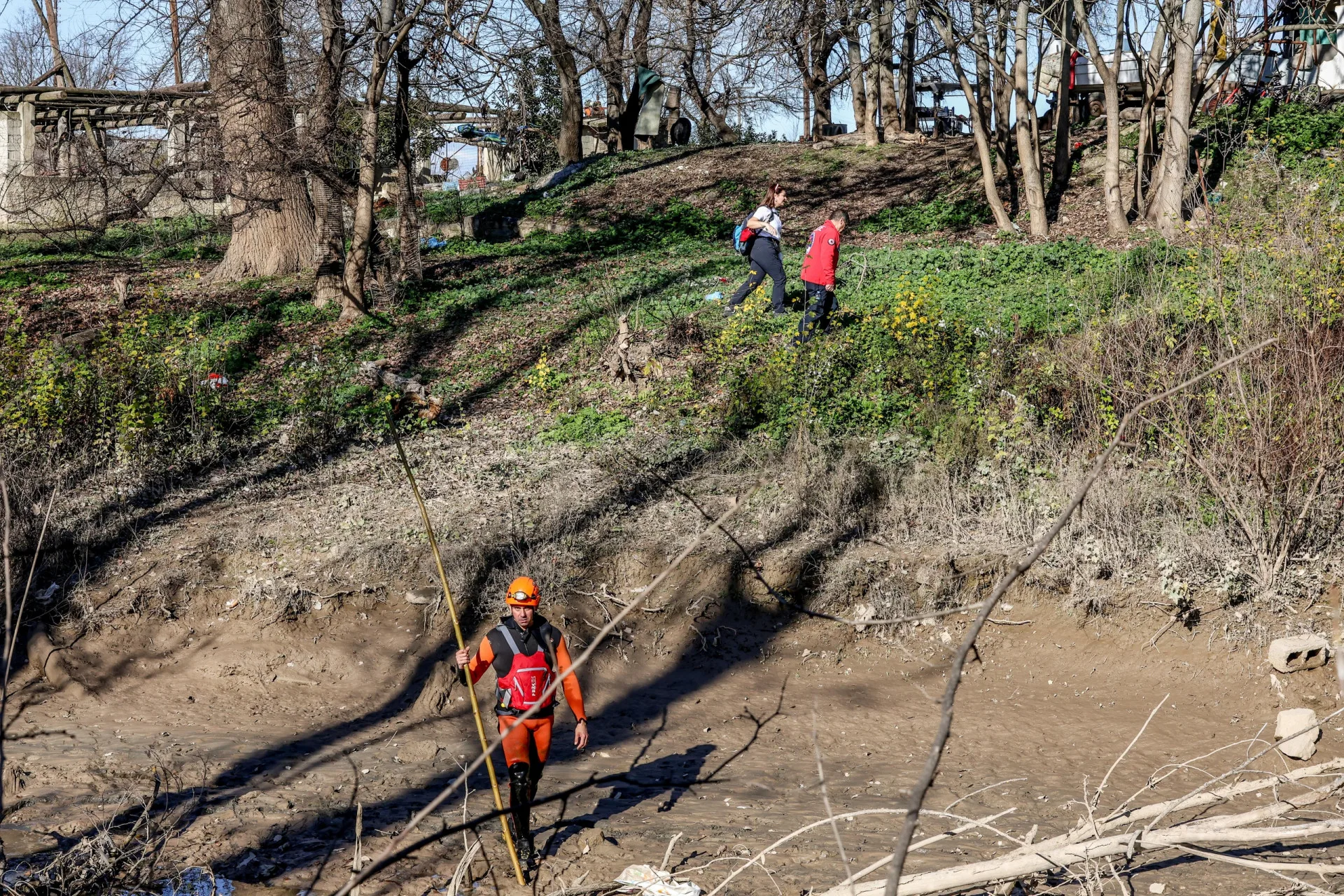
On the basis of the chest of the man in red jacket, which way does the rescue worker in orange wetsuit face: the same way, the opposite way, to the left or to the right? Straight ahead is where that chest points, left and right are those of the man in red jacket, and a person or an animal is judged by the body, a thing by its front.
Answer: to the right

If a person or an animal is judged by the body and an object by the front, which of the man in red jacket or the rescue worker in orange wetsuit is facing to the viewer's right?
the man in red jacket

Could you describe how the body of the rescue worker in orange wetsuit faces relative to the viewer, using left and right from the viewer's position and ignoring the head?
facing the viewer

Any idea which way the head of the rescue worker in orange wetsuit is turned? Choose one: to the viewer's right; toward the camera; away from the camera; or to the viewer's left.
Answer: toward the camera

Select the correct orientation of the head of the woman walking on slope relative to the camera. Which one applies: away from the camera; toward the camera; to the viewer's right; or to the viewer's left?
to the viewer's right

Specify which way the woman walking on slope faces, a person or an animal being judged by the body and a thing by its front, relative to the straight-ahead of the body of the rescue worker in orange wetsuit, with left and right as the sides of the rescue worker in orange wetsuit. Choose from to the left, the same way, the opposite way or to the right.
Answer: to the left

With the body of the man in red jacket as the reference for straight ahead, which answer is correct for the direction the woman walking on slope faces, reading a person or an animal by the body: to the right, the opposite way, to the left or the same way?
the same way

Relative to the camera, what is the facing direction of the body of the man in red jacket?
to the viewer's right

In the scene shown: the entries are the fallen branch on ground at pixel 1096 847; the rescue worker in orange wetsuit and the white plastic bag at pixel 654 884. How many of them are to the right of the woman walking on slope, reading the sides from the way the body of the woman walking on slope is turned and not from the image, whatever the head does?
3

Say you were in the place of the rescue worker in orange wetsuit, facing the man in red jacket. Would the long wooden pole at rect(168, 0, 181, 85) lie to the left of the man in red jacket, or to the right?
left

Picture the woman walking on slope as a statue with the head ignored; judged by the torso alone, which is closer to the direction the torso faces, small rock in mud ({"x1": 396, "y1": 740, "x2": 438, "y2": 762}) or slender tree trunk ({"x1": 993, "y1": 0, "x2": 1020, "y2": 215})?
the slender tree trunk

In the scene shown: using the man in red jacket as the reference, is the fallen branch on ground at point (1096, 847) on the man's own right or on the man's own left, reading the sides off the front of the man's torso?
on the man's own right

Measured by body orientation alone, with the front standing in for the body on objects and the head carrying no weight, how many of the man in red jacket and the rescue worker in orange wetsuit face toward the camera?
1

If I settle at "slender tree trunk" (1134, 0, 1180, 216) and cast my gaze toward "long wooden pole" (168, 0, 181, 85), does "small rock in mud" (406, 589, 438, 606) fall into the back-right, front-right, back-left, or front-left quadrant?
front-left

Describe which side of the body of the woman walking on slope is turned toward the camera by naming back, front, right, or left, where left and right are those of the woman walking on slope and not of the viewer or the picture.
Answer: right

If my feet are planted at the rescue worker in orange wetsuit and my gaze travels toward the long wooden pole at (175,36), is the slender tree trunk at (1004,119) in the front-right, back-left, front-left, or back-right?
front-right

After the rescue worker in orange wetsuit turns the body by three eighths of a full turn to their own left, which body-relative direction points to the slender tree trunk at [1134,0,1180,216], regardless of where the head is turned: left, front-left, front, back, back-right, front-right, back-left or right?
front
